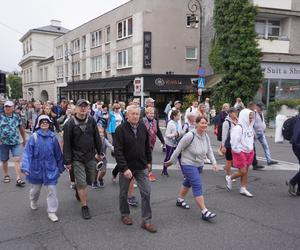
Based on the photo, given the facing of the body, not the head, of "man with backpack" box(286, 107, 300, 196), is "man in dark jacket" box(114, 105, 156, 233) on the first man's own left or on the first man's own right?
on the first man's own right

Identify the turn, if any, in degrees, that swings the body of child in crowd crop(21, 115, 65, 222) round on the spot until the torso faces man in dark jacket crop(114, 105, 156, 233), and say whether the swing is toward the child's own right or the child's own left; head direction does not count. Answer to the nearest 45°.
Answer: approximately 45° to the child's own left

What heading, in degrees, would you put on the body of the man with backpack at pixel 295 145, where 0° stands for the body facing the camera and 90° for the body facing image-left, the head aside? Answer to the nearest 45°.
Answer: approximately 270°

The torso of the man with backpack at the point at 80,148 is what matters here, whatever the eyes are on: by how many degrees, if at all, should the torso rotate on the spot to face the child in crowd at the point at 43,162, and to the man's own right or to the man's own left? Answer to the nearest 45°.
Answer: approximately 90° to the man's own right

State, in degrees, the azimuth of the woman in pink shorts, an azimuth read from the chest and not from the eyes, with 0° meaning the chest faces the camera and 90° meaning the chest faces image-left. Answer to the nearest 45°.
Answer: approximately 315°

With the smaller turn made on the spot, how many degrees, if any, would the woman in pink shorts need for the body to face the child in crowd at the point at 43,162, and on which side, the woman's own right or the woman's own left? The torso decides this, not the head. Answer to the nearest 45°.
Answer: approximately 90° to the woman's own right

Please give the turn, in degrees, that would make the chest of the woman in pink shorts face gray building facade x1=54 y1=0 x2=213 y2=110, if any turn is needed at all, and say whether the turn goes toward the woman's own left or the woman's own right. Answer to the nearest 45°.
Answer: approximately 135° to the woman's own left

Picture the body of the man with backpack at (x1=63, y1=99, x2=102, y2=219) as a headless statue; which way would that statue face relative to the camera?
toward the camera

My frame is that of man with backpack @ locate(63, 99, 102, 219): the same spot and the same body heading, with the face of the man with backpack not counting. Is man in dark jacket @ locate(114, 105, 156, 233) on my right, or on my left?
on my left
